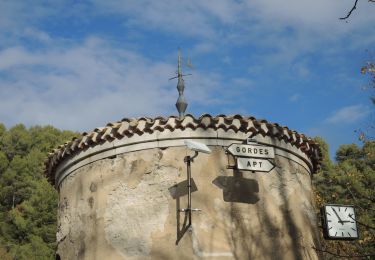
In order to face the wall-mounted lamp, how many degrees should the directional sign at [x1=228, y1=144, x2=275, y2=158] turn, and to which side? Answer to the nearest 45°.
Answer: approximately 45° to its right

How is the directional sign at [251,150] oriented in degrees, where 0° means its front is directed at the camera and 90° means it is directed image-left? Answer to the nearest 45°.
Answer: approximately 0°

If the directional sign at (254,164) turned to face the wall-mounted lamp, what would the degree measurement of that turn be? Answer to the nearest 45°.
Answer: approximately 45° to its right

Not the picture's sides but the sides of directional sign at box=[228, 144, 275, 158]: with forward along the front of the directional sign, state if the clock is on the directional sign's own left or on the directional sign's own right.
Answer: on the directional sign's own left

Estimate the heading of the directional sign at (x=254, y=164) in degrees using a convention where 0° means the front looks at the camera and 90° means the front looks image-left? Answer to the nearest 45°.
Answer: approximately 0°
